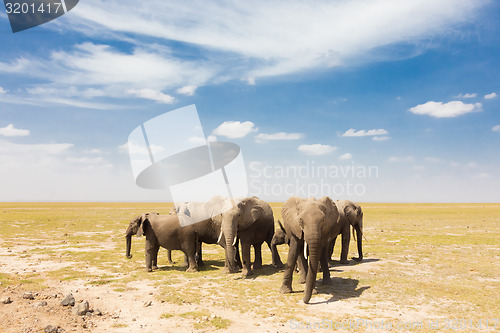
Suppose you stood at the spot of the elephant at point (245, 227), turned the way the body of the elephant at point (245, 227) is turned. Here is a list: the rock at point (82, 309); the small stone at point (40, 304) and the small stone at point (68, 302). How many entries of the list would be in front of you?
3

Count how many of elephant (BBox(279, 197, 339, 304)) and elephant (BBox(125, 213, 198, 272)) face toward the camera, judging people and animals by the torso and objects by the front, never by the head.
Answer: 1

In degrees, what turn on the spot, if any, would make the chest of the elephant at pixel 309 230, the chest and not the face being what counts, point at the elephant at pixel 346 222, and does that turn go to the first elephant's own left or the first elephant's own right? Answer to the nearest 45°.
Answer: approximately 180°

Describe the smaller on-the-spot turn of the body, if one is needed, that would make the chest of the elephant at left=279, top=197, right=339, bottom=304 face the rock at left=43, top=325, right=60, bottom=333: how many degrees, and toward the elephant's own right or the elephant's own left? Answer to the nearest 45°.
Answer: approximately 45° to the elephant's own right

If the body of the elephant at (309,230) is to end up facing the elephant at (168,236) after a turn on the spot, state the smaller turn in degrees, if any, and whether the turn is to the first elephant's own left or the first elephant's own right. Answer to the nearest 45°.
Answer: approximately 135° to the first elephant's own right

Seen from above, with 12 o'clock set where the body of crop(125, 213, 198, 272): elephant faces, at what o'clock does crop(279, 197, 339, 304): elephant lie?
crop(279, 197, 339, 304): elephant is roughly at 8 o'clock from crop(125, 213, 198, 272): elephant.

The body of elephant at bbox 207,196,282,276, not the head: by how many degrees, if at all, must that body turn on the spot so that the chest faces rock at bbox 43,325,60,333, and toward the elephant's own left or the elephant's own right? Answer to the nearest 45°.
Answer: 0° — it already faces it

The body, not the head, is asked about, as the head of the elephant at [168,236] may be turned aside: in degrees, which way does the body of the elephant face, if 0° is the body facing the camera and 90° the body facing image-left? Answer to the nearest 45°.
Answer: approximately 90°

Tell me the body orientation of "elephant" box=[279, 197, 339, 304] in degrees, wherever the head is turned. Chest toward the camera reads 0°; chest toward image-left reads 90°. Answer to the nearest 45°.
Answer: approximately 0°

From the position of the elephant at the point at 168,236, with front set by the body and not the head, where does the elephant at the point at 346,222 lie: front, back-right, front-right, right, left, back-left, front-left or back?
back

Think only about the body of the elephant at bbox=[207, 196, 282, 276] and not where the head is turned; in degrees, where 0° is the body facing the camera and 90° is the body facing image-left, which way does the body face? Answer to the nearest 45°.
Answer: approximately 45°

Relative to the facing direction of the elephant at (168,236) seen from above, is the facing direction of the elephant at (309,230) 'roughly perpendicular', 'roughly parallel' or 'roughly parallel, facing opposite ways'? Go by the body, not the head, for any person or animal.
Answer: roughly perpendicular
